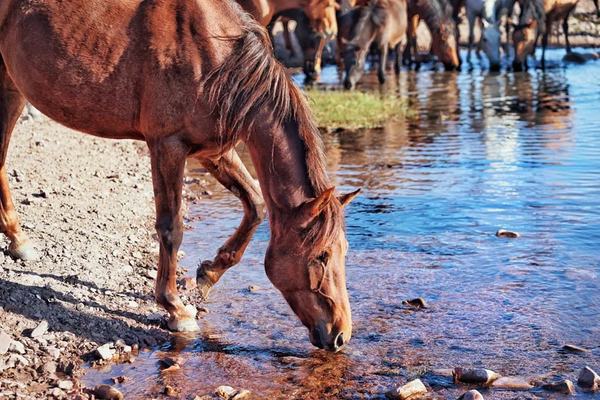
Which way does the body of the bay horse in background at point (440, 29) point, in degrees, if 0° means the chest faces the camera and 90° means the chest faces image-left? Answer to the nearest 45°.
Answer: approximately 315°

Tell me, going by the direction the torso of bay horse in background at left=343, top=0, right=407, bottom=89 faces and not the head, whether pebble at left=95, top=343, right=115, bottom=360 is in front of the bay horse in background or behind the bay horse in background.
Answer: in front

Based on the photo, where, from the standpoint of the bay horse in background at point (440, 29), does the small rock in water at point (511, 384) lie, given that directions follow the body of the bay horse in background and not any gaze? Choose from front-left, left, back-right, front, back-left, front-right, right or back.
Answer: front-right

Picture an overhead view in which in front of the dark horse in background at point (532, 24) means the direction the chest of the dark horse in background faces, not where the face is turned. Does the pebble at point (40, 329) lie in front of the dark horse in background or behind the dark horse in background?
in front

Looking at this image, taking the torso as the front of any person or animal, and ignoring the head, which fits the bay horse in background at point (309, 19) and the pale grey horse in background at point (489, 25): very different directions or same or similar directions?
same or similar directions

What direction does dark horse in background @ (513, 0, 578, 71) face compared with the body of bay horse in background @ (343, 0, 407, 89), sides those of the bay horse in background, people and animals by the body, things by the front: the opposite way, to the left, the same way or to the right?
the same way

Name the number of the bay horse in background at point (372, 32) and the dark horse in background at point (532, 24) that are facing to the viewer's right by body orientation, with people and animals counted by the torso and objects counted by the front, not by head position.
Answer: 0

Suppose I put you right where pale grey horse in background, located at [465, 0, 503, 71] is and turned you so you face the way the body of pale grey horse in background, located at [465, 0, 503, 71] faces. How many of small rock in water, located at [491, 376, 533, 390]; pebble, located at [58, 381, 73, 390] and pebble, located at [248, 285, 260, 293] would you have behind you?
0

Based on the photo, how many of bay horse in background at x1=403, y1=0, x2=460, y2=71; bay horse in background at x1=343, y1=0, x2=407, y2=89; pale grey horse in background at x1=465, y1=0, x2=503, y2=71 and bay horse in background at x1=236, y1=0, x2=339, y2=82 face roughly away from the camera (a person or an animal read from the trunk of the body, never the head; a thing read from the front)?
0

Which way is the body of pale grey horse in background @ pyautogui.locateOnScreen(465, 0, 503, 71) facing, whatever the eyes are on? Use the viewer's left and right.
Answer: facing the viewer and to the right of the viewer

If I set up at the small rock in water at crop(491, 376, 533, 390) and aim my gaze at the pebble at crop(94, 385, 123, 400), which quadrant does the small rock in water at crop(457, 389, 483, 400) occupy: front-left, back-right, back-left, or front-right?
front-left

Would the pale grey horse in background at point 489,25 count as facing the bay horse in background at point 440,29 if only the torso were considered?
no

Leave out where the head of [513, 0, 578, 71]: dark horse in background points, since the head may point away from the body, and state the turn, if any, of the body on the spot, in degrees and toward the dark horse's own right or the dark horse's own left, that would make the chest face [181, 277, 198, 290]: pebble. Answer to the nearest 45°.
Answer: approximately 45° to the dark horse's own left

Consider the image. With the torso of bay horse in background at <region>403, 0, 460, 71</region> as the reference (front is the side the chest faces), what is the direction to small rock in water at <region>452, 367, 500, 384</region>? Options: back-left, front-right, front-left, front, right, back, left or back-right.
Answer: front-right
